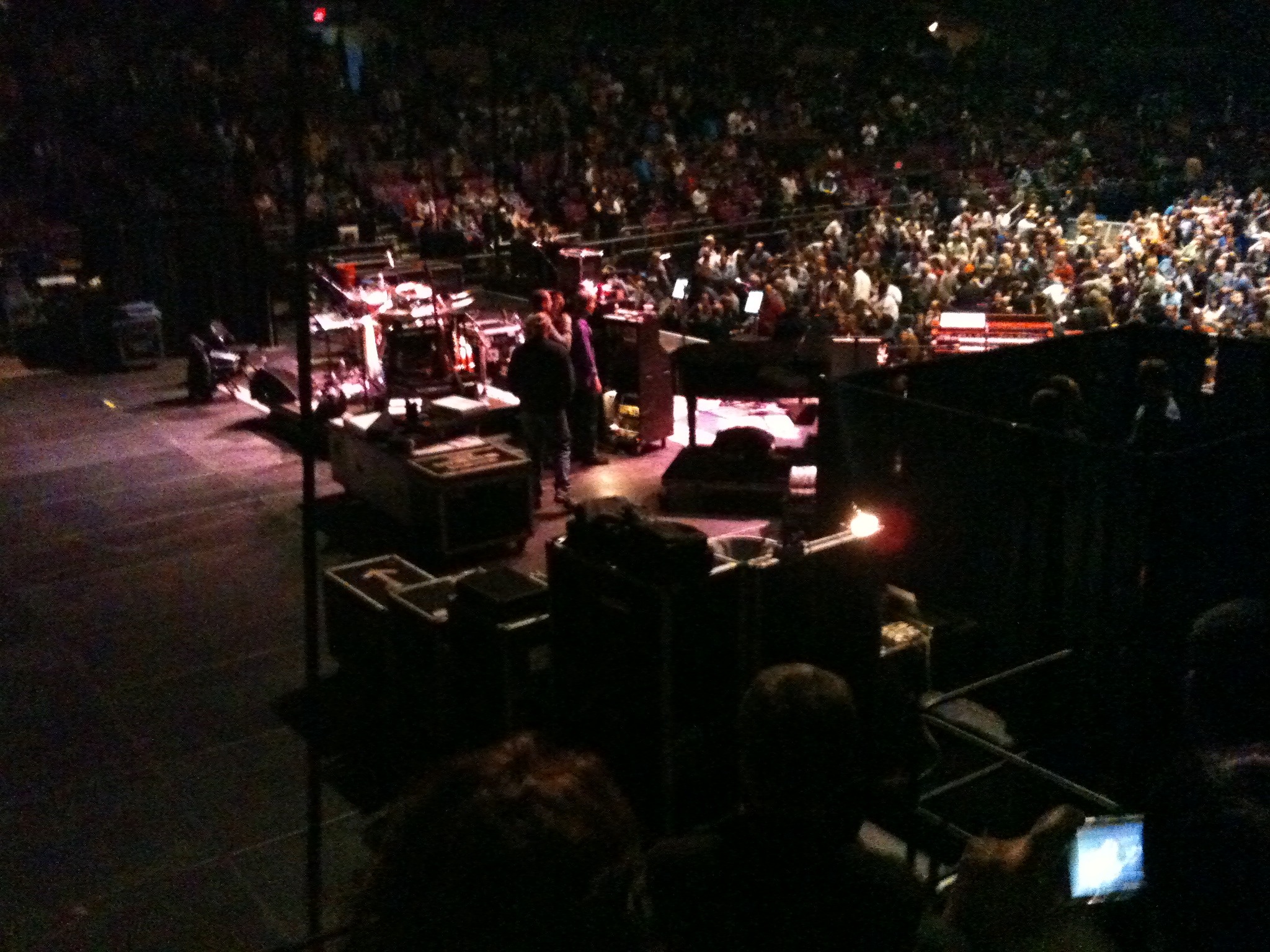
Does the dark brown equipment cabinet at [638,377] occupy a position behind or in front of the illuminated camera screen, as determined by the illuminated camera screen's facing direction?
behind

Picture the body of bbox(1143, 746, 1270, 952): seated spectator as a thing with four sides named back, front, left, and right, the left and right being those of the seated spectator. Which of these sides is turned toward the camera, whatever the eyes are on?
back

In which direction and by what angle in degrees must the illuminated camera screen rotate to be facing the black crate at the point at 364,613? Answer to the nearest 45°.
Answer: approximately 135° to its right

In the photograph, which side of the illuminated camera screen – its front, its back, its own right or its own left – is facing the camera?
front

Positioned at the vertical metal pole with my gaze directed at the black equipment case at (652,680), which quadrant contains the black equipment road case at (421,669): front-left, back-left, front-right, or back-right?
front-left

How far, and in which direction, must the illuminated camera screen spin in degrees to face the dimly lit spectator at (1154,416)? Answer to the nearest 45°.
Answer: approximately 180°

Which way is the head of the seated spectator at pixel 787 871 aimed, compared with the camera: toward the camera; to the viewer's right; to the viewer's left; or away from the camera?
away from the camera

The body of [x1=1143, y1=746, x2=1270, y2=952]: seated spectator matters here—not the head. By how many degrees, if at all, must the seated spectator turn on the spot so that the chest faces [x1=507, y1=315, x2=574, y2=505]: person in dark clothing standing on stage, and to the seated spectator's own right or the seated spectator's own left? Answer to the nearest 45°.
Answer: approximately 45° to the seated spectator's own left

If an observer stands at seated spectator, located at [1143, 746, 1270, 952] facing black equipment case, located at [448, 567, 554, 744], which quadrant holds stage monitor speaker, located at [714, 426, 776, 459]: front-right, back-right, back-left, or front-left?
front-right

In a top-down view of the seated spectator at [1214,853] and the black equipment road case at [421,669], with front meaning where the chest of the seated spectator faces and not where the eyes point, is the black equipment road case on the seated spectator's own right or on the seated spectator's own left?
on the seated spectator's own left

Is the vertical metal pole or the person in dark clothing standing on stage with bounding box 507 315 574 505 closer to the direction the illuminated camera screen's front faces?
the vertical metal pole

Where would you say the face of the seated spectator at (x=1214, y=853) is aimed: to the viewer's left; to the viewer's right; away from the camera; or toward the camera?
away from the camera

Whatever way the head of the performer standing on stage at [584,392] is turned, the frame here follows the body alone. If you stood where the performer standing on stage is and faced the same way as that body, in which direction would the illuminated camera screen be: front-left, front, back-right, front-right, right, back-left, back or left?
right

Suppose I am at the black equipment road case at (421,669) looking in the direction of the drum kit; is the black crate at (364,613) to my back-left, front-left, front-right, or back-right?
front-left
